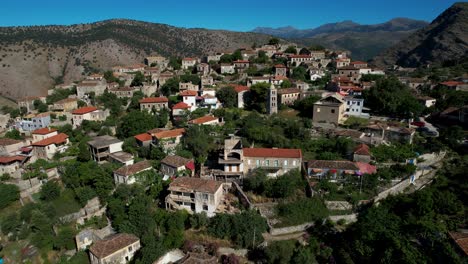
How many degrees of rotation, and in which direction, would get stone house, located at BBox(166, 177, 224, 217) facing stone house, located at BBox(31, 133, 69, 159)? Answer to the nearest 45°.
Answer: approximately 135° to its right

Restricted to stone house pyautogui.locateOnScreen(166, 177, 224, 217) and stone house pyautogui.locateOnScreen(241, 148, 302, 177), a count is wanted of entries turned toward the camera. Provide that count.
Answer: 2

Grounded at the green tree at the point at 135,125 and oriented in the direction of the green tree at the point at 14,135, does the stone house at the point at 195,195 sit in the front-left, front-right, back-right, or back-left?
back-left

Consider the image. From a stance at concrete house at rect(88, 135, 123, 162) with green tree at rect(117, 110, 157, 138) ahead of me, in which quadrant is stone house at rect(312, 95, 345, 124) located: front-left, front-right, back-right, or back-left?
front-right

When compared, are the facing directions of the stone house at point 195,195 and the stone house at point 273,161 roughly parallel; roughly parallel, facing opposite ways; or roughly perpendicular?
roughly parallel

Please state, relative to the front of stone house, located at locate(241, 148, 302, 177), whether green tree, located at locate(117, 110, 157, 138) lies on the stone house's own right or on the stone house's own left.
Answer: on the stone house's own right

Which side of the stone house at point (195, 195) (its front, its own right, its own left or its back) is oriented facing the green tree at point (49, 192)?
right

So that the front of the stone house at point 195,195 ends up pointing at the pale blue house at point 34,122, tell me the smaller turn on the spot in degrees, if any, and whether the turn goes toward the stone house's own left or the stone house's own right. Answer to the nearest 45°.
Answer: approximately 135° to the stone house's own right

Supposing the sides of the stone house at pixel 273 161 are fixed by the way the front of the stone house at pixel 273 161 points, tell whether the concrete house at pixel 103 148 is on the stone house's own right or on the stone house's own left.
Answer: on the stone house's own right

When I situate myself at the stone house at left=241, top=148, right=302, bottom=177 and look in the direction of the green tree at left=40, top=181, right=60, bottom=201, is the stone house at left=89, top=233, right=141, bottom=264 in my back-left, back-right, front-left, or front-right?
front-left

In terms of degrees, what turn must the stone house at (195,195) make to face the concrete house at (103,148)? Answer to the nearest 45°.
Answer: approximately 135° to its right

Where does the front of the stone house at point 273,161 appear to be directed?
toward the camera

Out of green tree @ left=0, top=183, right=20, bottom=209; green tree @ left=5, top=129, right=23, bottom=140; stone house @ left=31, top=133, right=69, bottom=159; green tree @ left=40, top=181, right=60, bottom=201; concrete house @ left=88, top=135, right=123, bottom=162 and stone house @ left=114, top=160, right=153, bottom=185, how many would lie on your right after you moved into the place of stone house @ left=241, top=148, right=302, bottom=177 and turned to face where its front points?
6

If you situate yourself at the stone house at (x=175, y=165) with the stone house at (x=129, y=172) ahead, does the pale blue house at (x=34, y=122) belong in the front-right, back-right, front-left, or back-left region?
front-right

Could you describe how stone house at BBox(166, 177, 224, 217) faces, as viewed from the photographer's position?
facing the viewer
